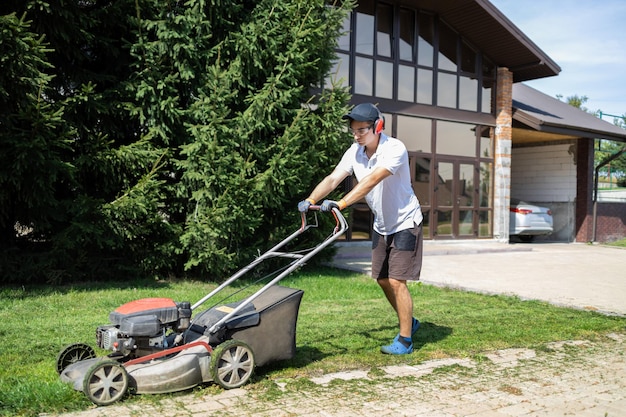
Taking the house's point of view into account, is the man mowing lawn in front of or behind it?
in front

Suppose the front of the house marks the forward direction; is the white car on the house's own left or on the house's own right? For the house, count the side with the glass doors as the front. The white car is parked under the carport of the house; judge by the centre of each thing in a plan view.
on the house's own left

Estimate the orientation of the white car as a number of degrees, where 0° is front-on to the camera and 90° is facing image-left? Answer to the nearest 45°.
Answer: approximately 135°

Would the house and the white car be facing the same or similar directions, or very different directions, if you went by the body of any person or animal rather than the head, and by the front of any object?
very different directions

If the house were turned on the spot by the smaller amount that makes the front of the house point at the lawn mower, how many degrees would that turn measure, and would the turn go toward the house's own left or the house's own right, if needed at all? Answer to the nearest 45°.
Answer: approximately 45° to the house's own right

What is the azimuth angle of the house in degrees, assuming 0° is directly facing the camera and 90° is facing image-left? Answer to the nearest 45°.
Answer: approximately 315°

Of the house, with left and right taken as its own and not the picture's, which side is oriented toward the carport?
left
